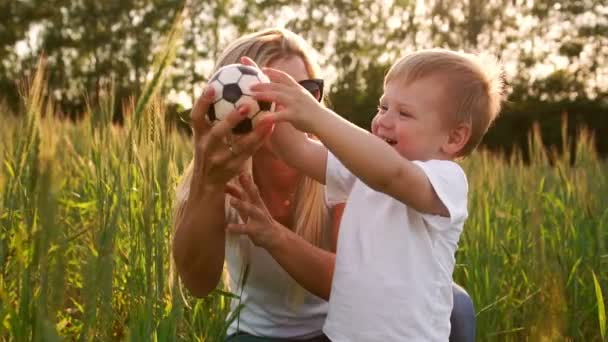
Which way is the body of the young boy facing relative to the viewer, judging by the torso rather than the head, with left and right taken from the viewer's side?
facing the viewer and to the left of the viewer

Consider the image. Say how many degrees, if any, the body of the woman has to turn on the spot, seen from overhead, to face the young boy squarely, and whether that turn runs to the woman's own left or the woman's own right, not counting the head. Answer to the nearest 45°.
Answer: approximately 45° to the woman's own left

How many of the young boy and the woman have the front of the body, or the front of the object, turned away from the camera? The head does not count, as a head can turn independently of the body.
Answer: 0

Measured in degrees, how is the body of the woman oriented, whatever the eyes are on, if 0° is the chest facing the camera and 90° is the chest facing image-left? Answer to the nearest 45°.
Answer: approximately 0°
